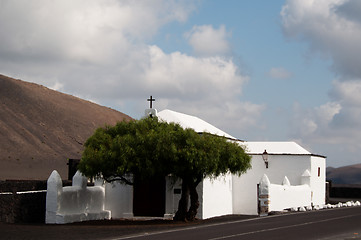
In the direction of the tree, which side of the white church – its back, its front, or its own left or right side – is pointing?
front

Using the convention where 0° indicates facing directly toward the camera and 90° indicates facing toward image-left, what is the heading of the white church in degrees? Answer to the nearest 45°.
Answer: approximately 45°
